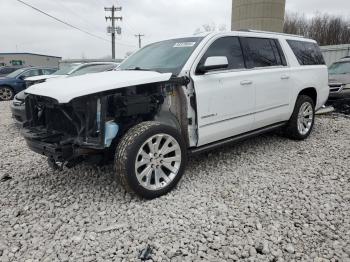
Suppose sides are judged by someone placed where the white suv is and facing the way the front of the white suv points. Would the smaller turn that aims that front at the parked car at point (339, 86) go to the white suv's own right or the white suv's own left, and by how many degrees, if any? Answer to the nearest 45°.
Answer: approximately 180°

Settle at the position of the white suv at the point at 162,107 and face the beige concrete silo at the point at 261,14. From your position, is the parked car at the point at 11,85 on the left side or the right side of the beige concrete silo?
left

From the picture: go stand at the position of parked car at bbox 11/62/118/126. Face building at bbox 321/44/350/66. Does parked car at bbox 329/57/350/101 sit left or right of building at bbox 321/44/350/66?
right

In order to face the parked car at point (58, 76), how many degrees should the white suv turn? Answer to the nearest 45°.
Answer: approximately 90° to its right

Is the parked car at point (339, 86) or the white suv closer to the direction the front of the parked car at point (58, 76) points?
the white suv

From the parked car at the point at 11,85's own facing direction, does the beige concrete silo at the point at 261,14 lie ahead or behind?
behind

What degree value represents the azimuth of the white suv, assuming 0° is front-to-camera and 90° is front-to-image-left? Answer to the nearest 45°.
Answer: approximately 45°

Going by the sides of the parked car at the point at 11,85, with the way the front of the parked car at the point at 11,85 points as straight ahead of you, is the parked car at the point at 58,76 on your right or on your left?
on your left

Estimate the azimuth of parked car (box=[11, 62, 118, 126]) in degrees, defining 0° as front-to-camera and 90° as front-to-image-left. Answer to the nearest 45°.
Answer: approximately 45°

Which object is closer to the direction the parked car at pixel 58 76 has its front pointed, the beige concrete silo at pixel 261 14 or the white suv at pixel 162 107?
the white suv

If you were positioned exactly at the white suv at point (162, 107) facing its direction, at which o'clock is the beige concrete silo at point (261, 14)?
The beige concrete silo is roughly at 5 o'clock from the white suv.
